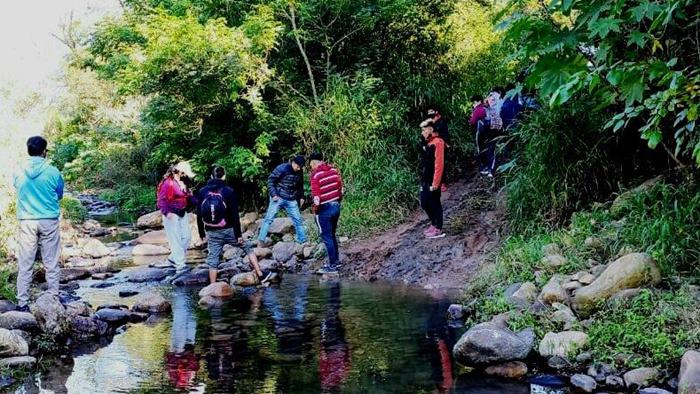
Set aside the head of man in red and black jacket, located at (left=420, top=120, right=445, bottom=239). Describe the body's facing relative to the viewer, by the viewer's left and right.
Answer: facing the viewer and to the left of the viewer

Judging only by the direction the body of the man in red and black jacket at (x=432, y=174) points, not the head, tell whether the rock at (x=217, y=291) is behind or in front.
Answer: in front

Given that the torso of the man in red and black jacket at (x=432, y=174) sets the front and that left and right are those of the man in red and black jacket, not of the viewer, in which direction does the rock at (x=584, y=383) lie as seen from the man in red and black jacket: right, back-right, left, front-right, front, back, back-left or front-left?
front-left

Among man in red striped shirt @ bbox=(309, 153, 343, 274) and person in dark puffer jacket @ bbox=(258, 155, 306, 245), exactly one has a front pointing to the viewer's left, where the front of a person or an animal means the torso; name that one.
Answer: the man in red striped shirt

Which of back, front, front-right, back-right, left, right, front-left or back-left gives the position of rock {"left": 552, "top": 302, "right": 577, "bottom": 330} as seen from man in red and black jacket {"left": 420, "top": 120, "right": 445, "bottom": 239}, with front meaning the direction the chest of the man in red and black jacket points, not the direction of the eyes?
front-left

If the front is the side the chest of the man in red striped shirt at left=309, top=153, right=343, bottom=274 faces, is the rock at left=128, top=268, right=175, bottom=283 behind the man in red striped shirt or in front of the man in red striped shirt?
in front

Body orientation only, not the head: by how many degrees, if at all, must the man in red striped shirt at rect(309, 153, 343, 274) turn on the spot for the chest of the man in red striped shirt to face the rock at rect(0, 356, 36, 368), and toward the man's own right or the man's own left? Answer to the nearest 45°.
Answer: approximately 45° to the man's own left

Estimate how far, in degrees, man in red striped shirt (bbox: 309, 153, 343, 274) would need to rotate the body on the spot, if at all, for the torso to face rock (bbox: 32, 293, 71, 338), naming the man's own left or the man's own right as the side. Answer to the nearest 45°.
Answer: approximately 45° to the man's own left

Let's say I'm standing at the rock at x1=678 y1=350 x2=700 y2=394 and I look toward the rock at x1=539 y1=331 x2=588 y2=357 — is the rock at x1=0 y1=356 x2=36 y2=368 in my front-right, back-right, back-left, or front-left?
front-left

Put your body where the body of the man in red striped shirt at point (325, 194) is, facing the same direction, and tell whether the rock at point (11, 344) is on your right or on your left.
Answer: on your left

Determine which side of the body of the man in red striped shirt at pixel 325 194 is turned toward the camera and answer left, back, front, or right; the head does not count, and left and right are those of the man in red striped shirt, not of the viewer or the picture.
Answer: left
